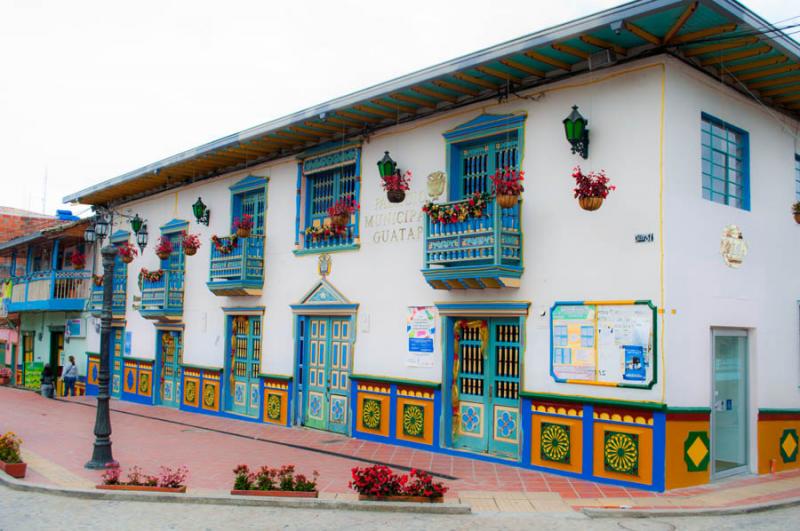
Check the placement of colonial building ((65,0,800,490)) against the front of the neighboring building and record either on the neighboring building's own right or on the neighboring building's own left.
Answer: on the neighboring building's own left

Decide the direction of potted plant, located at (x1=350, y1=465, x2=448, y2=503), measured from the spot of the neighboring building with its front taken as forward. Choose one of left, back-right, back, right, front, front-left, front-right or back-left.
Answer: front-left

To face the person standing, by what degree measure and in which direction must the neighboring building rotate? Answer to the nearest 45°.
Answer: approximately 45° to its left

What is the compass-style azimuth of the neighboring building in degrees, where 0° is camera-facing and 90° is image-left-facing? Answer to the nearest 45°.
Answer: approximately 45°

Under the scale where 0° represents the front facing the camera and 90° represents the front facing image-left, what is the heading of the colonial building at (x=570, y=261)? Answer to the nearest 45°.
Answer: approximately 45°

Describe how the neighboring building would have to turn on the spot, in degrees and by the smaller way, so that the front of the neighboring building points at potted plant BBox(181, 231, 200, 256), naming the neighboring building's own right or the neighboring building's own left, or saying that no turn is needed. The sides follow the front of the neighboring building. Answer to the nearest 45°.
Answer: approximately 45° to the neighboring building's own left

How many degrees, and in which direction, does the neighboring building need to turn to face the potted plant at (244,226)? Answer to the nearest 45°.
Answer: approximately 45° to its left

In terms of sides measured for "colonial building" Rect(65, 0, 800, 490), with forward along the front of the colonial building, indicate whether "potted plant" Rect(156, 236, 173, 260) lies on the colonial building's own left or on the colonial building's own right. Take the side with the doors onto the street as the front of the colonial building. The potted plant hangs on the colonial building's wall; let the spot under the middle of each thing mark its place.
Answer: on the colonial building's own right

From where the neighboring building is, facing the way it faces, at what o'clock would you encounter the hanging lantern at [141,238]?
The hanging lantern is roughly at 10 o'clock from the neighboring building.

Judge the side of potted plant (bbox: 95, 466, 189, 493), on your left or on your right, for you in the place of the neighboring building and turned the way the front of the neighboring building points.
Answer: on your left
